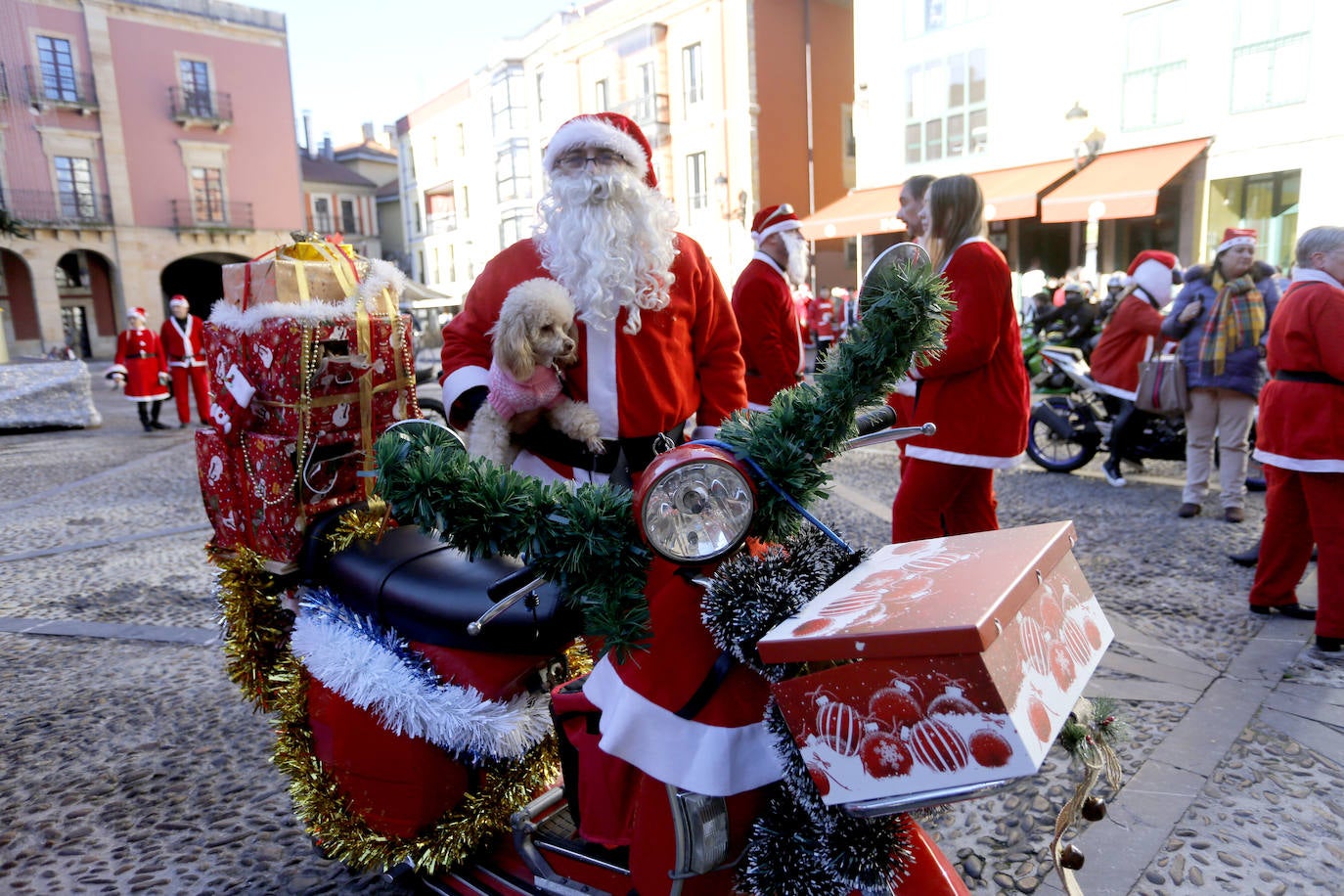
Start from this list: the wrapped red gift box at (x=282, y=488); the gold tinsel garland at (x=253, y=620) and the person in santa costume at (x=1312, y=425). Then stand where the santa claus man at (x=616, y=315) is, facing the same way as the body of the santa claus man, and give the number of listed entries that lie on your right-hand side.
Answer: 2

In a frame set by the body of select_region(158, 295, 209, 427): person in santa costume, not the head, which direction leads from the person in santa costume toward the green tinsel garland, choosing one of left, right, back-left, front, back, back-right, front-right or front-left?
front

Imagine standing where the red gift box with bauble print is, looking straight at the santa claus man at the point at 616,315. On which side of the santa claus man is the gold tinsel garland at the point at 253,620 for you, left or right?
left

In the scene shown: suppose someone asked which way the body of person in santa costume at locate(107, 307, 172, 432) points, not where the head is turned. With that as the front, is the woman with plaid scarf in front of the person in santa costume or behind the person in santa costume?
in front

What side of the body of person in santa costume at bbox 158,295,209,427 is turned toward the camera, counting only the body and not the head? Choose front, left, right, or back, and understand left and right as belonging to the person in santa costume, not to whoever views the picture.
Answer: front

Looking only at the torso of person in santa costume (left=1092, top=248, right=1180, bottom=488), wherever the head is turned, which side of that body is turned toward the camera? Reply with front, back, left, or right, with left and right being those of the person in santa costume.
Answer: right

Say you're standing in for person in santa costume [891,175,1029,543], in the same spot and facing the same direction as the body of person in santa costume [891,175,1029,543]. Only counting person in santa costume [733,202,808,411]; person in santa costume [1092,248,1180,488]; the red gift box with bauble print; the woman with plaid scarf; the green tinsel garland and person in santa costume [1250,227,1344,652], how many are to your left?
2

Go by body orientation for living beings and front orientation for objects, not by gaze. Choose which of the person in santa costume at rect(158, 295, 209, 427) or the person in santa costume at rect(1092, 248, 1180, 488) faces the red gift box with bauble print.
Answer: the person in santa costume at rect(158, 295, 209, 427)
